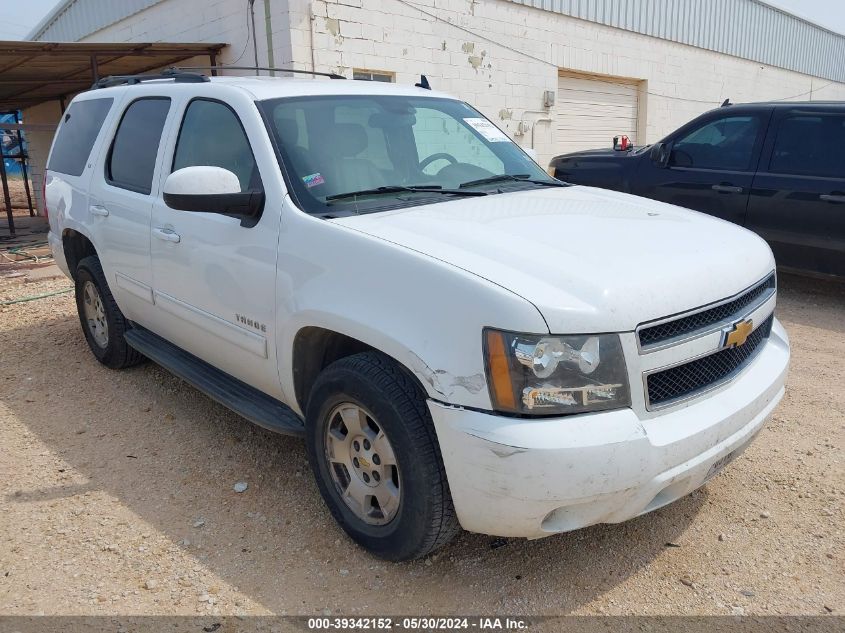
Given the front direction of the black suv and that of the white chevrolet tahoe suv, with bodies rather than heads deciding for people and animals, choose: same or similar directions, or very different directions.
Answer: very different directions

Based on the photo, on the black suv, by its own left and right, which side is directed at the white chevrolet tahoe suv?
left

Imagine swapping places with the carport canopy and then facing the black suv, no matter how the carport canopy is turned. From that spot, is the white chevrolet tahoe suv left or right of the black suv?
right

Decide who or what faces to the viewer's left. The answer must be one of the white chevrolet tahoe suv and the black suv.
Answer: the black suv

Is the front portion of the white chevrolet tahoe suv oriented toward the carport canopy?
no

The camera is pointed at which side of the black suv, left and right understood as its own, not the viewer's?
left

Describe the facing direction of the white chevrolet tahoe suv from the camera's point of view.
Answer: facing the viewer and to the right of the viewer

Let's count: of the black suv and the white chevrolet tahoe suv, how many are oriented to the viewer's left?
1

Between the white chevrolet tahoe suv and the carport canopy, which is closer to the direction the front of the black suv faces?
the carport canopy

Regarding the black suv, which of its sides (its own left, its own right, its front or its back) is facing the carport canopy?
front

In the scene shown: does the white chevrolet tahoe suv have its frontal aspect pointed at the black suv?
no
